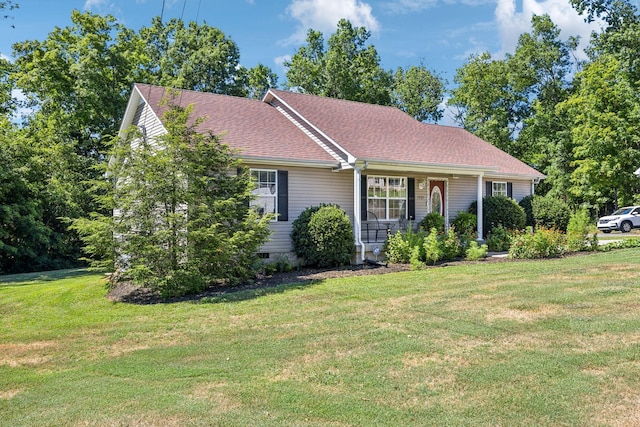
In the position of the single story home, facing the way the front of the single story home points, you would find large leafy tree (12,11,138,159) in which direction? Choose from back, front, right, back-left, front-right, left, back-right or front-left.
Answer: back

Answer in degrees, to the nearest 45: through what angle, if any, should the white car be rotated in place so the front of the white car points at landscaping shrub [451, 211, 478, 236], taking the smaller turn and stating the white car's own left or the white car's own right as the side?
approximately 45° to the white car's own left

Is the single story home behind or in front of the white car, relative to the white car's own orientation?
in front

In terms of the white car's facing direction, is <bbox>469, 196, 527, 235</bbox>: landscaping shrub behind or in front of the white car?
in front

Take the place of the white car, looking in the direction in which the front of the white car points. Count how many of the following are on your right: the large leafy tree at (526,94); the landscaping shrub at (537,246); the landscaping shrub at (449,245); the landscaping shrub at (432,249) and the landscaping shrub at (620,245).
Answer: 1

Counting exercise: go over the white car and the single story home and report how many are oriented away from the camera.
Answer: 0

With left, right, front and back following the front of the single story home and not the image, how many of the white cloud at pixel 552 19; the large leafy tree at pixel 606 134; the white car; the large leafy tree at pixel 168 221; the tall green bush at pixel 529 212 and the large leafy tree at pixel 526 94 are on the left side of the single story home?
5

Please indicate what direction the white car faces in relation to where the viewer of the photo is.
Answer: facing the viewer and to the left of the viewer

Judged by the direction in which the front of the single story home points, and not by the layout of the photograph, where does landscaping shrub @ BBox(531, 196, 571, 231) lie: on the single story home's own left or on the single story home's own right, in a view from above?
on the single story home's own left

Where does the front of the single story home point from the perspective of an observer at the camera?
facing the viewer and to the right of the viewer

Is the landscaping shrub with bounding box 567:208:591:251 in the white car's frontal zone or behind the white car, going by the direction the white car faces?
frontal zone

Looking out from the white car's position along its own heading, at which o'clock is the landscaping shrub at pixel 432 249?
The landscaping shrub is roughly at 11 o'clock from the white car.
